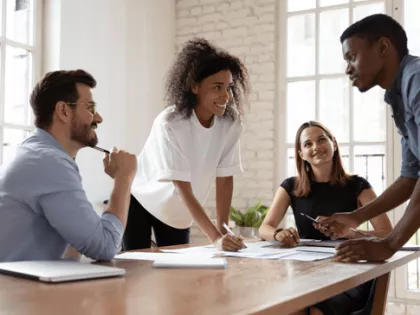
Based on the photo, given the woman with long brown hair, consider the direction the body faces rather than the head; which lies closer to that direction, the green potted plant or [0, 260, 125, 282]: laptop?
the laptop

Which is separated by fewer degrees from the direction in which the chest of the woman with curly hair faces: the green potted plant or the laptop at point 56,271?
the laptop

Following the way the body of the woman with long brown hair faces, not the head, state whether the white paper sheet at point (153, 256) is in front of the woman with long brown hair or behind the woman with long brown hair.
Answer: in front

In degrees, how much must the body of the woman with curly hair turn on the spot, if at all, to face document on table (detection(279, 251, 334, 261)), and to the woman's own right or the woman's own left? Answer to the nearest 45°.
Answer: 0° — they already face it

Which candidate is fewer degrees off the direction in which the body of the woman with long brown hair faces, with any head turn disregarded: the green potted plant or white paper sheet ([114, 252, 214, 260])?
the white paper sheet

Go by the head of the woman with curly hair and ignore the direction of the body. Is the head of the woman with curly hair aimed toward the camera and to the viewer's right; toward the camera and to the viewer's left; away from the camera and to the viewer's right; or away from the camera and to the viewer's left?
toward the camera and to the viewer's right

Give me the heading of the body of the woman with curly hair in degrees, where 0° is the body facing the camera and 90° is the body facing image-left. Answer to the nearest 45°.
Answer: approximately 315°

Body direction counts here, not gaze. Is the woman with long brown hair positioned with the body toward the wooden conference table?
yes

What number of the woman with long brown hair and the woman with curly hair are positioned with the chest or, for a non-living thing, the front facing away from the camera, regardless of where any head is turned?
0

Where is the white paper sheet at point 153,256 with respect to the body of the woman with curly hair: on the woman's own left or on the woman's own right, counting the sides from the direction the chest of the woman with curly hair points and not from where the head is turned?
on the woman's own right

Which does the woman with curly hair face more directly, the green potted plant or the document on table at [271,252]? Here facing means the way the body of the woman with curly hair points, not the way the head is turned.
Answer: the document on table

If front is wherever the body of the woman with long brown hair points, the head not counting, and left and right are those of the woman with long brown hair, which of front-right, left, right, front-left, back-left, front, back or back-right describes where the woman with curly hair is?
front-right

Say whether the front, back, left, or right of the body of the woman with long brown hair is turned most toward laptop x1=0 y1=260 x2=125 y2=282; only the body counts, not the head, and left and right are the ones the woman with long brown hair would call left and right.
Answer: front
